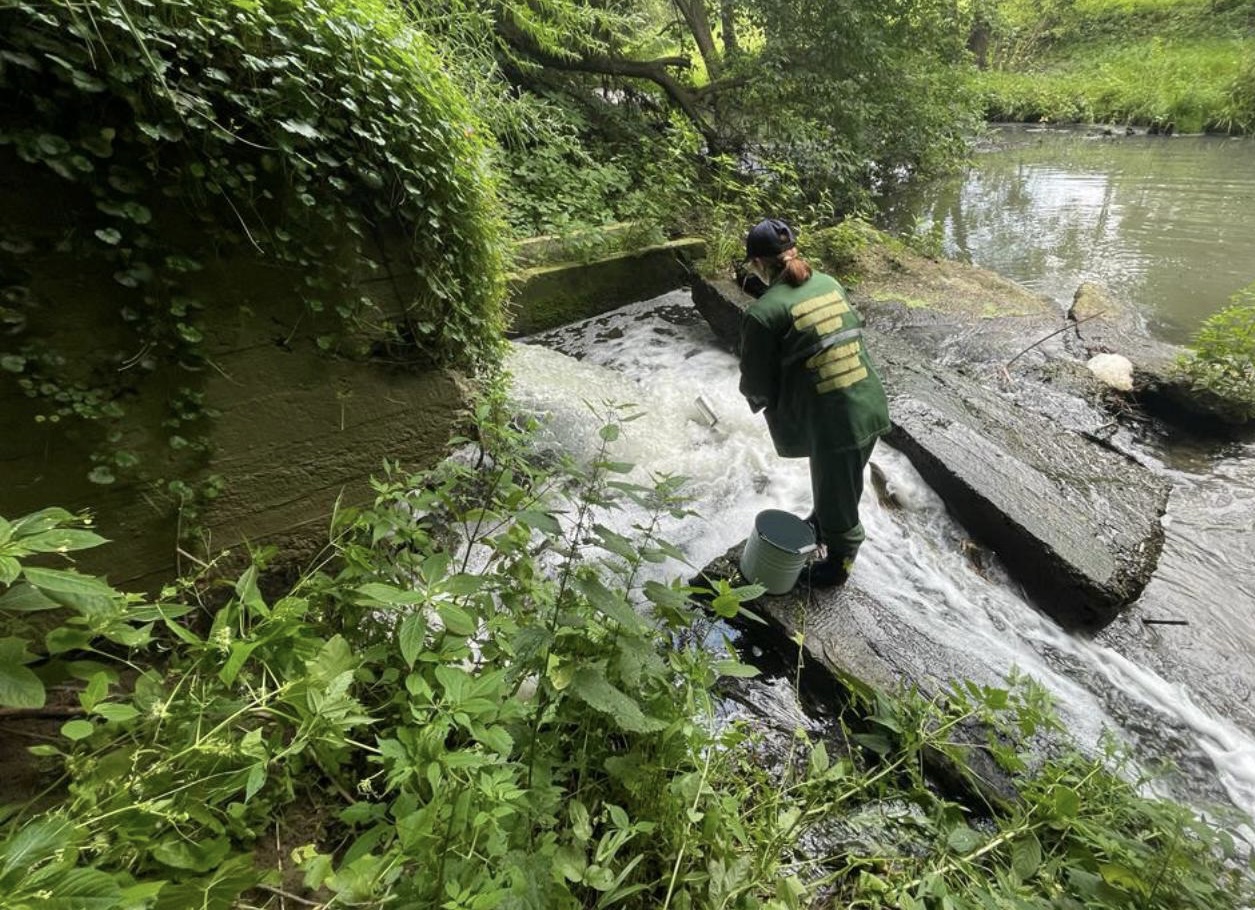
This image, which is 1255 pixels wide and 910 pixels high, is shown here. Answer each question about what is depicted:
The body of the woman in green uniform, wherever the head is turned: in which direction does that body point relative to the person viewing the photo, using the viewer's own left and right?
facing away from the viewer and to the left of the viewer

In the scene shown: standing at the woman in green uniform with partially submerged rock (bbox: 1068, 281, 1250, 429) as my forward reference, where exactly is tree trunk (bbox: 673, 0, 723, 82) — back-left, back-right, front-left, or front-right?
front-left

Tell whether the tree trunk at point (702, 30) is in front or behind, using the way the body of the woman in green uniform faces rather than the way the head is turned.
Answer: in front

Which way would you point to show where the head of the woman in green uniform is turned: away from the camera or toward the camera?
away from the camera

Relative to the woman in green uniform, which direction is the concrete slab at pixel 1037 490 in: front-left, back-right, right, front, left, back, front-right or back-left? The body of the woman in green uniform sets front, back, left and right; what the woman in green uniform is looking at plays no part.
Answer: right

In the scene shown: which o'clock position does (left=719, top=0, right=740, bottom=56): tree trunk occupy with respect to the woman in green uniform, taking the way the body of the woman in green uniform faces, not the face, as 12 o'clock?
The tree trunk is roughly at 1 o'clock from the woman in green uniform.

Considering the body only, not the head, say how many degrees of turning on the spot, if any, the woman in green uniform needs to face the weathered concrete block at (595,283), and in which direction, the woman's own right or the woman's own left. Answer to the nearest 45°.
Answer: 0° — they already face it

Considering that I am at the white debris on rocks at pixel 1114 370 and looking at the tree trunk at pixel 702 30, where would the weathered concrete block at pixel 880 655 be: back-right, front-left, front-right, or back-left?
back-left

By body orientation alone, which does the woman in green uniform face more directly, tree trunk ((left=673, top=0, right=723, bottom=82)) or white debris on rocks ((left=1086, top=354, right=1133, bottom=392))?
the tree trunk

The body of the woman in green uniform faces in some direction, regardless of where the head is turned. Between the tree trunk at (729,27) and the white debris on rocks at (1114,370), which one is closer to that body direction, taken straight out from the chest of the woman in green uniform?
the tree trunk

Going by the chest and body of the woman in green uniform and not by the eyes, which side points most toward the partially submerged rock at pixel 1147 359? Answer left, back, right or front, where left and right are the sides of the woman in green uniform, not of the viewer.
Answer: right
